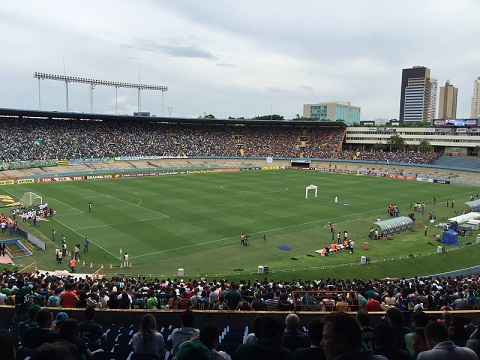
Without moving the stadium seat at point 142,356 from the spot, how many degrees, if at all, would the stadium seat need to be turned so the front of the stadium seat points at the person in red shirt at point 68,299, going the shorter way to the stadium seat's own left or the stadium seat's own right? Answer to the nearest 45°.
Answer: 0° — it already faces them

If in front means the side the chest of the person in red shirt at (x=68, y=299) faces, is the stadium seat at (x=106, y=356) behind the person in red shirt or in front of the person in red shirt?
behind

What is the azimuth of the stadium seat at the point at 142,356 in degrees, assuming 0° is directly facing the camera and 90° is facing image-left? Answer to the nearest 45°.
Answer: approximately 180°

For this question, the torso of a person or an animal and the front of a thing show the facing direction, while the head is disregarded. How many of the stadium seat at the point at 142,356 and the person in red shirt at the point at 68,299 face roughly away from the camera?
2

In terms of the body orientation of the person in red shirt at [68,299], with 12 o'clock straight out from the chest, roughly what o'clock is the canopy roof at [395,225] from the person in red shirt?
The canopy roof is roughly at 2 o'clock from the person in red shirt.

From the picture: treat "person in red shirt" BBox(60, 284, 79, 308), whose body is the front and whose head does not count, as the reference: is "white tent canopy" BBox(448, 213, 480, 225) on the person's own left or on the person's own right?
on the person's own right

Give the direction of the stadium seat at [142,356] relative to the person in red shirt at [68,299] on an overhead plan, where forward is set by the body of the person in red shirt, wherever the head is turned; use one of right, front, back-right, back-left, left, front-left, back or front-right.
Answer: back

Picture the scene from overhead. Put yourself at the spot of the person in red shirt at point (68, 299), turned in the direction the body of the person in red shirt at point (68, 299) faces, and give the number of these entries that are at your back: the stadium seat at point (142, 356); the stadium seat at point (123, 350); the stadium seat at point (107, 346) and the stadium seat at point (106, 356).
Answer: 4

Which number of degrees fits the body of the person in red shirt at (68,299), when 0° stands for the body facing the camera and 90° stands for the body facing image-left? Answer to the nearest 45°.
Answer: approximately 180°

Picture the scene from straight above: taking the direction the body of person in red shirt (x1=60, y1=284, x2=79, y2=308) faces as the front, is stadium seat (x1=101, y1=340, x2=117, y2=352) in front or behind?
behind
